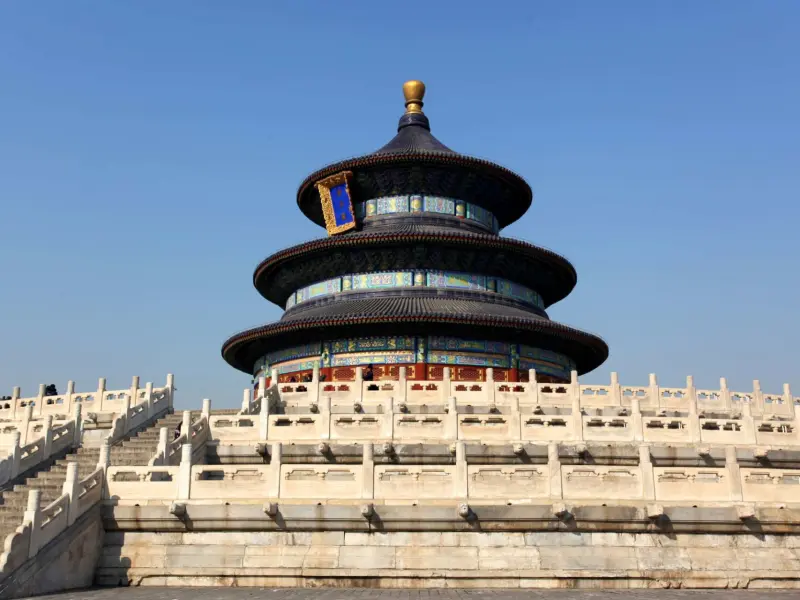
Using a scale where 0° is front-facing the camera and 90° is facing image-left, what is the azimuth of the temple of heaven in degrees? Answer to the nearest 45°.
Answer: approximately 45°
